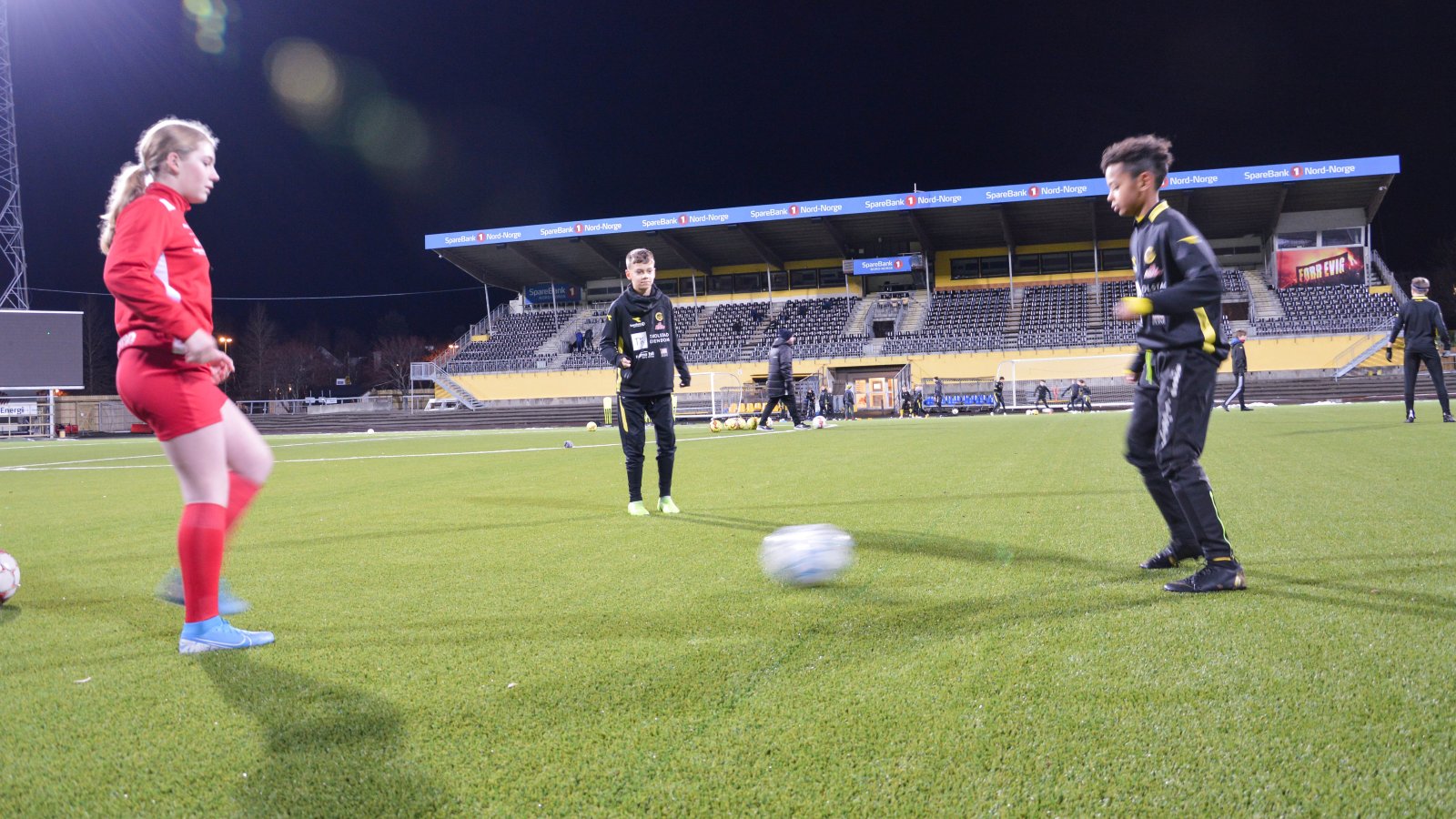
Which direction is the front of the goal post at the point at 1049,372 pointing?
toward the camera

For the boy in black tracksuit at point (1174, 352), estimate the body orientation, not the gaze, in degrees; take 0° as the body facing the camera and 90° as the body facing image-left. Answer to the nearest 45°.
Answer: approximately 90°

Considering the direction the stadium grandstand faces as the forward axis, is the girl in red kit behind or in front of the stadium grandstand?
in front

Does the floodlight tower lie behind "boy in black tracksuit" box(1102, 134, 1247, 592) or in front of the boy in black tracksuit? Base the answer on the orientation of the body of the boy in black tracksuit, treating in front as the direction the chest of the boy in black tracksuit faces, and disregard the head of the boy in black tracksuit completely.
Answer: in front

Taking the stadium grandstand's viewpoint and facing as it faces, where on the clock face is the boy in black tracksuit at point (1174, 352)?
The boy in black tracksuit is roughly at 12 o'clock from the stadium grandstand.

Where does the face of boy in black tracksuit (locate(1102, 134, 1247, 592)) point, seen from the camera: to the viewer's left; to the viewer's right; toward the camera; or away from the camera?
to the viewer's left

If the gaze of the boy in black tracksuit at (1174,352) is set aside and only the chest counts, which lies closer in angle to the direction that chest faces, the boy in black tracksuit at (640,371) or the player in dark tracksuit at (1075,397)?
the boy in black tracksuit

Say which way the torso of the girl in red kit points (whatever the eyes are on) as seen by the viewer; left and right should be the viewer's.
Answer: facing to the right of the viewer

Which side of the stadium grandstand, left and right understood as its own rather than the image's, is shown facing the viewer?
front

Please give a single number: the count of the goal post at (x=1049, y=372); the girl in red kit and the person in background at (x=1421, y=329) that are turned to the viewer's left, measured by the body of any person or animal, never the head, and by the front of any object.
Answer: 0

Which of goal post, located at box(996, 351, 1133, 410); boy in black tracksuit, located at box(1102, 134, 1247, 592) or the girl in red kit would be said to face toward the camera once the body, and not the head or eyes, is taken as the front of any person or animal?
the goal post

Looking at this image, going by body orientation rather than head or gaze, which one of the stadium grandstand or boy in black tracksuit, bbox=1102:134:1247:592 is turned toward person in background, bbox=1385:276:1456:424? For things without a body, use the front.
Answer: the stadium grandstand
